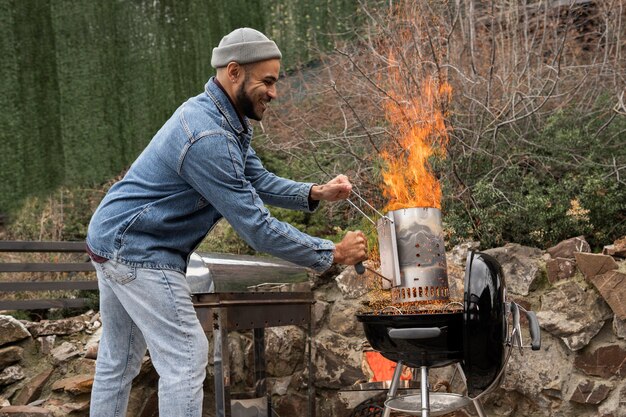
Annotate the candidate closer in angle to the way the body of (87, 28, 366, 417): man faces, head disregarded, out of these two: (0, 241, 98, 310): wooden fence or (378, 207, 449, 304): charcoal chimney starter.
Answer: the charcoal chimney starter

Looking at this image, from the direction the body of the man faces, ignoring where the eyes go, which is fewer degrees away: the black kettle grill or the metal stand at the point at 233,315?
the black kettle grill

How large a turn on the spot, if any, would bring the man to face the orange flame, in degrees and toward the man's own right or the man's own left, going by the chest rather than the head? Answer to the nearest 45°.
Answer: approximately 45° to the man's own left

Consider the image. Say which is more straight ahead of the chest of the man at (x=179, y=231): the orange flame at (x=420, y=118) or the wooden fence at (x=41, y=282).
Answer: the orange flame

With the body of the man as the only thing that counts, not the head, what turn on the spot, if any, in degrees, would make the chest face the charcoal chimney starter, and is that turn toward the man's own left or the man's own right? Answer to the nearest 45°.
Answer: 0° — they already face it

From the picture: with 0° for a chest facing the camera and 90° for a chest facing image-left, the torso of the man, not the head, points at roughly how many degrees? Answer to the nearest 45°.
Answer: approximately 270°

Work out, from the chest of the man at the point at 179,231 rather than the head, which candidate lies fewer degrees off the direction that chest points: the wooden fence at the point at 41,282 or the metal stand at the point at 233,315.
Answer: the metal stand
